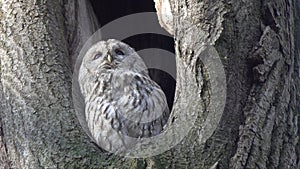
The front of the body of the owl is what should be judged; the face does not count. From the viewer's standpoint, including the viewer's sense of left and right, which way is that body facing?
facing the viewer
